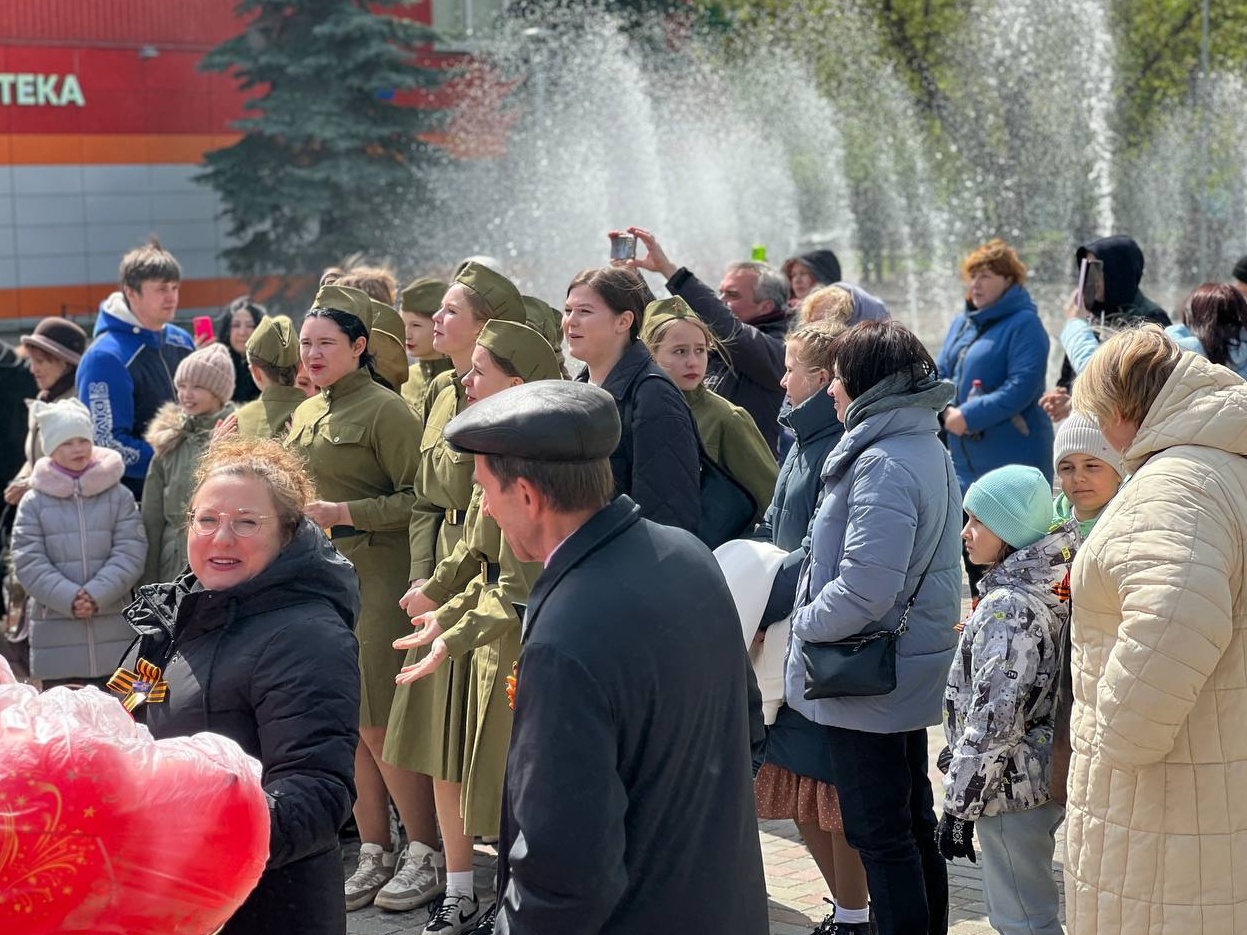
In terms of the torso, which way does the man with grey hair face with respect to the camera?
to the viewer's left

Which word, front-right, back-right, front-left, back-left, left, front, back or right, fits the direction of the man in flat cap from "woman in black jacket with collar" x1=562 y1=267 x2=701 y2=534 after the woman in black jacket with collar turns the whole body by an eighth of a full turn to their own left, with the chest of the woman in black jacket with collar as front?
front

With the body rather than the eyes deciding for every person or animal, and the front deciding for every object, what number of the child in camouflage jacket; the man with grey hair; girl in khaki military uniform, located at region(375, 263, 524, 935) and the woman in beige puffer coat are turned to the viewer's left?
4

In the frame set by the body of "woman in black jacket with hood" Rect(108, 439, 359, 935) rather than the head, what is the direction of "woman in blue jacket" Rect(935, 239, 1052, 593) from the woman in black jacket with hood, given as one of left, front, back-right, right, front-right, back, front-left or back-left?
back

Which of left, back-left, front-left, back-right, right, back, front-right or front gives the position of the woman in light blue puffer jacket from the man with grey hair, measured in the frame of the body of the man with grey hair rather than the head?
left

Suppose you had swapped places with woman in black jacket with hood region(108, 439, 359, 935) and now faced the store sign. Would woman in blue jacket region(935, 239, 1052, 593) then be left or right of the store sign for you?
right

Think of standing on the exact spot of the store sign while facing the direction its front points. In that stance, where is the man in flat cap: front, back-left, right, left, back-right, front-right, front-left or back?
front

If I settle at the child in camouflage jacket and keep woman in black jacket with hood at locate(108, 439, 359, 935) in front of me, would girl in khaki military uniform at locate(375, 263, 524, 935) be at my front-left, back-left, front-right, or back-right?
front-right

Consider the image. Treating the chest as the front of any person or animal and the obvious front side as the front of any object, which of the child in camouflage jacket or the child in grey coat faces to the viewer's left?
the child in camouflage jacket

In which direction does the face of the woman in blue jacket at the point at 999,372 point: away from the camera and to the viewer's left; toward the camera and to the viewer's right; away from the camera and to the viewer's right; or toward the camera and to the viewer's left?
toward the camera and to the viewer's left

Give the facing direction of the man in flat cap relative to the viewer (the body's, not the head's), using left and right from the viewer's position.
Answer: facing away from the viewer and to the left of the viewer

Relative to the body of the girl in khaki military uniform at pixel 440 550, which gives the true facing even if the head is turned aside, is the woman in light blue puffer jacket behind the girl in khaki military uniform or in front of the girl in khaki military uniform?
behind

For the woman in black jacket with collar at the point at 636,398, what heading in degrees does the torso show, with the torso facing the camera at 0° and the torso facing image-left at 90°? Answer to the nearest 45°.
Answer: approximately 45°

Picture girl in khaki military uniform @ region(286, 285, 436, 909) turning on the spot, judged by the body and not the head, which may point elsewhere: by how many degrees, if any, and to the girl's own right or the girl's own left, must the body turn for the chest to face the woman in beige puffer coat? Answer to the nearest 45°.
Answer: approximately 90° to the girl's own left

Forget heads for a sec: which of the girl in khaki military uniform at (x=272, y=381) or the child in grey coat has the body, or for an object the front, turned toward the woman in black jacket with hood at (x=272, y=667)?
the child in grey coat

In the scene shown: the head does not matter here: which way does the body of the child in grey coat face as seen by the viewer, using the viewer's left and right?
facing the viewer

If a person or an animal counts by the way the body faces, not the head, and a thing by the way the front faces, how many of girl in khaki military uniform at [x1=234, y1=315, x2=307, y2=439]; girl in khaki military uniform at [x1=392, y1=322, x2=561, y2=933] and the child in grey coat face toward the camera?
1

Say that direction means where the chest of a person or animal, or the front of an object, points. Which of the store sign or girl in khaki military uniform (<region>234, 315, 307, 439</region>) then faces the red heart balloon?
the store sign

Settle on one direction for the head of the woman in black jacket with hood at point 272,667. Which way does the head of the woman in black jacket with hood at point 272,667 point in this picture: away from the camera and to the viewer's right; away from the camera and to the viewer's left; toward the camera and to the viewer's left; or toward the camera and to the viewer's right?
toward the camera and to the viewer's left

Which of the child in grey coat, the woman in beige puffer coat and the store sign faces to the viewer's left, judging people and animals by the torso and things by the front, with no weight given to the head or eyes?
the woman in beige puffer coat

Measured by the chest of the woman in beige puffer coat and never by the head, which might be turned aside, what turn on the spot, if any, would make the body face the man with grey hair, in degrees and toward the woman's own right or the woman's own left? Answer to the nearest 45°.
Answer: approximately 45° to the woman's own right
